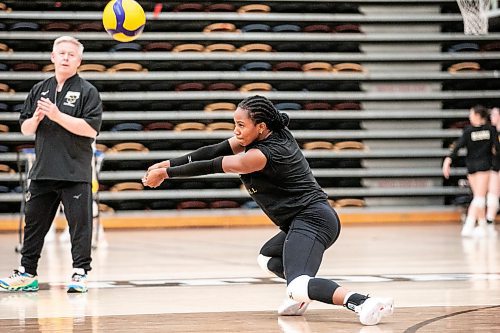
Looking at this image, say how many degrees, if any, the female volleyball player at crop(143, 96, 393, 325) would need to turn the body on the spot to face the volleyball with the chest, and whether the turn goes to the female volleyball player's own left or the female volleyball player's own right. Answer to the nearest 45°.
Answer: approximately 45° to the female volleyball player's own right

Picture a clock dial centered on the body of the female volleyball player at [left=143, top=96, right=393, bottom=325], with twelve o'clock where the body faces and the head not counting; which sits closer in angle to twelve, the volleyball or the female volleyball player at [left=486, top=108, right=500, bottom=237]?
the volleyball

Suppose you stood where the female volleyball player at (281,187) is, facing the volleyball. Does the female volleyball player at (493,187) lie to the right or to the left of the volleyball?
right

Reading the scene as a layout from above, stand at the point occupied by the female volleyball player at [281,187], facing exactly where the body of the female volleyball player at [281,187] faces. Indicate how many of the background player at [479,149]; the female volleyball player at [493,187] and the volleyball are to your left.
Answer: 0

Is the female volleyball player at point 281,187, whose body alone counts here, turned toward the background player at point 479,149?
no

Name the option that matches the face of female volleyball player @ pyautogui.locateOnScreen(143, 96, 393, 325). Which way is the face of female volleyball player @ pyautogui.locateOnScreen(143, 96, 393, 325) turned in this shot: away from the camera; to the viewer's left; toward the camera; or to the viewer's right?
to the viewer's left

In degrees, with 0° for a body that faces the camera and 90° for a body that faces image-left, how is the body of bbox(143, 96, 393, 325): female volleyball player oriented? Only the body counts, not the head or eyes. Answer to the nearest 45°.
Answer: approximately 90°

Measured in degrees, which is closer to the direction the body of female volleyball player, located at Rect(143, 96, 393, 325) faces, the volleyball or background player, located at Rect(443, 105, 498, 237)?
the volleyball

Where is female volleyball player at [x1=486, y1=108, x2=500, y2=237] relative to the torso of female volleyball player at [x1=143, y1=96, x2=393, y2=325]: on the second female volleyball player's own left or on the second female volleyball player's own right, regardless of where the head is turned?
on the second female volleyball player's own right
